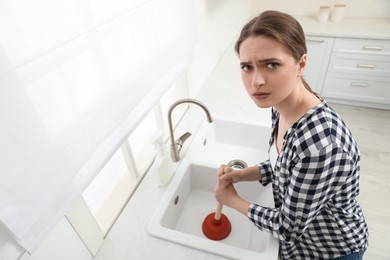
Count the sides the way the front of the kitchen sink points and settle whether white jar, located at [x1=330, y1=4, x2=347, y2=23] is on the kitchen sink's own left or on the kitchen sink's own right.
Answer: on the kitchen sink's own left

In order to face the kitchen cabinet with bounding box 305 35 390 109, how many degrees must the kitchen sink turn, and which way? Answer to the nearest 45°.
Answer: approximately 45° to its left

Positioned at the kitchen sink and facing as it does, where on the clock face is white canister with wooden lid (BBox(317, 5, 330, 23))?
The white canister with wooden lid is roughly at 10 o'clock from the kitchen sink.

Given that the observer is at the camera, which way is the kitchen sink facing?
facing to the right of the viewer
